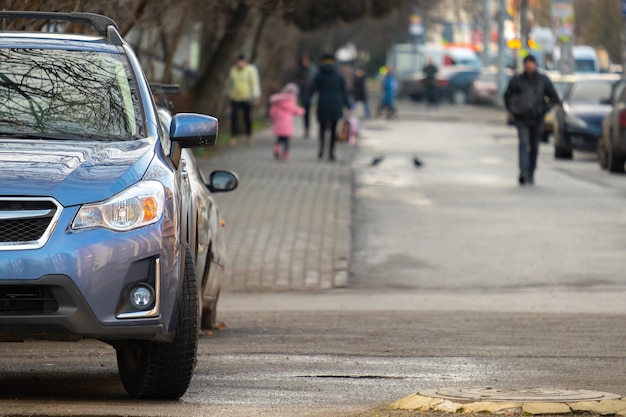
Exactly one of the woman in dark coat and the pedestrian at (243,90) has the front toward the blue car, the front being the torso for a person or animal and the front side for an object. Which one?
the pedestrian

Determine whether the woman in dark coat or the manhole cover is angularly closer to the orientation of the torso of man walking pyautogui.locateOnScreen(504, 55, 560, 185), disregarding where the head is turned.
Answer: the manhole cover

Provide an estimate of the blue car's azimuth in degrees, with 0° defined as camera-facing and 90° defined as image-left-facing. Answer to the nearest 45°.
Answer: approximately 0°

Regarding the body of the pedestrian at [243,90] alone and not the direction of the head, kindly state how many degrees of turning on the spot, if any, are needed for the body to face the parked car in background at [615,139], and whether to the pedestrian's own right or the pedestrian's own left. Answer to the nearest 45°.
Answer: approximately 45° to the pedestrian's own left
